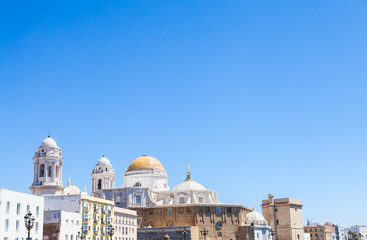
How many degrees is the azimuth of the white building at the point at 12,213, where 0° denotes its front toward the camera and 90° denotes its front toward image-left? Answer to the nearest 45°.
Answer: approximately 315°
